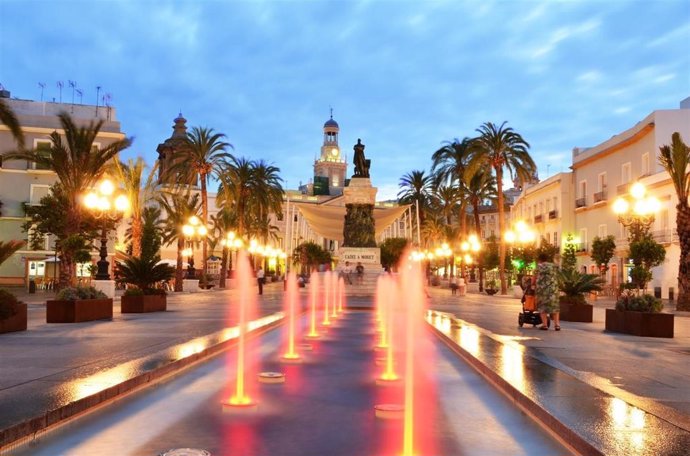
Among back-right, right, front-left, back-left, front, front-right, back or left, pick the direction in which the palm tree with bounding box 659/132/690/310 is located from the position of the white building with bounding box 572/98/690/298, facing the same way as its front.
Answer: front-left

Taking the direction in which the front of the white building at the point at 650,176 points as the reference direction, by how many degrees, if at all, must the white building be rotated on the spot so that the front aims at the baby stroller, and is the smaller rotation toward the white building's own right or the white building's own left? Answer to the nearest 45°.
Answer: approximately 45° to the white building's own left

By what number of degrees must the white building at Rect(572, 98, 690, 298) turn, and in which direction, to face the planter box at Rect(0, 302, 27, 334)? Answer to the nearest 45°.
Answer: approximately 45° to its left

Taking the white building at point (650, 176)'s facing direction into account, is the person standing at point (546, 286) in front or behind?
in front

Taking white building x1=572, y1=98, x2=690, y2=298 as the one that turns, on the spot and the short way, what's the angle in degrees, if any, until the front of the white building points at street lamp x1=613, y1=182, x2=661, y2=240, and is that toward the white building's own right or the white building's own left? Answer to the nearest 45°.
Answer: approximately 45° to the white building's own left

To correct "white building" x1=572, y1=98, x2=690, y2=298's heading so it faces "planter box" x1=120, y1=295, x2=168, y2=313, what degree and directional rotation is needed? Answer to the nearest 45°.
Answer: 0° — it already faces it

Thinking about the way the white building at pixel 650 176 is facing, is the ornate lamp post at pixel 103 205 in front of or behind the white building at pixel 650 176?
in front

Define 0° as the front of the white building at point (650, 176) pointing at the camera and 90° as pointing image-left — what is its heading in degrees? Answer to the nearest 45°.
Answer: approximately 45°

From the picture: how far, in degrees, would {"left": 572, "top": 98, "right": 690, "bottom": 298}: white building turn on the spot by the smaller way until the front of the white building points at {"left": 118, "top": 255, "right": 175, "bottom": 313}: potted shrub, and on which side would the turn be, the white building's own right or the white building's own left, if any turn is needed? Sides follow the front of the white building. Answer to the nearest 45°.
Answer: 0° — it already faces it

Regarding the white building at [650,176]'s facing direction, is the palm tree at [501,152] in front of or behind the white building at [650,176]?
in front

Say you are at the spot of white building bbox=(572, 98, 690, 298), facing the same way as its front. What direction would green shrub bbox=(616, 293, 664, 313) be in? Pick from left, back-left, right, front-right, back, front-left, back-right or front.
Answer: front-left
